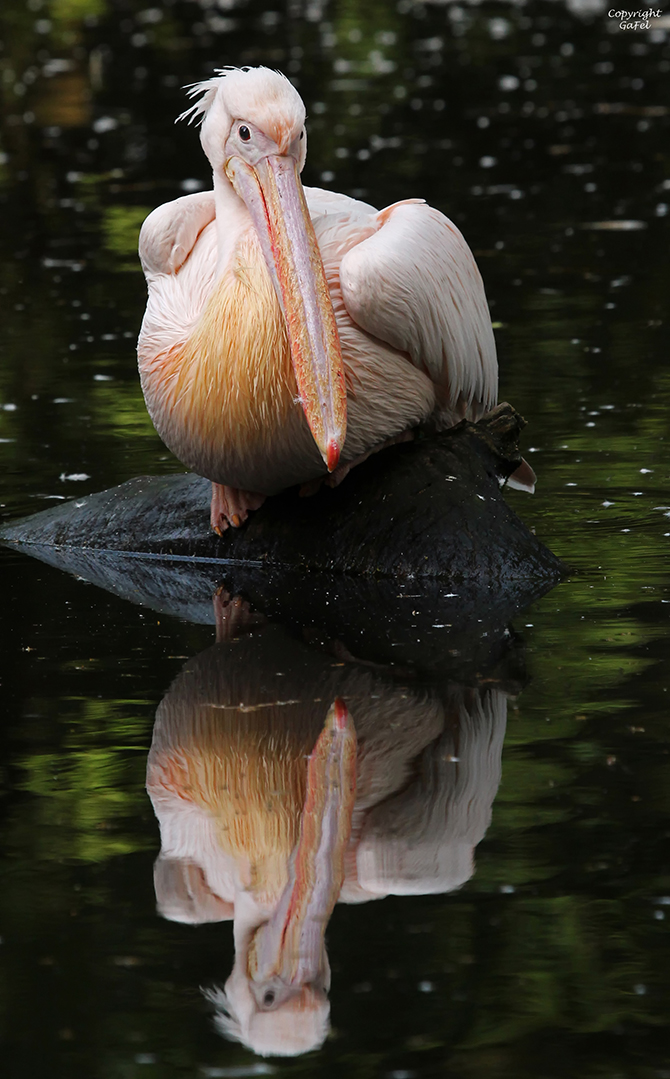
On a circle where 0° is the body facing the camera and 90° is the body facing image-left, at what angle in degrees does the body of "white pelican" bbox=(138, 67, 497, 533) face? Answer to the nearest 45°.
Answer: approximately 45°
